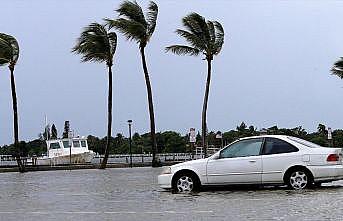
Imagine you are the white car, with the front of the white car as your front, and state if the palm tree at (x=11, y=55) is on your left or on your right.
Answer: on your right

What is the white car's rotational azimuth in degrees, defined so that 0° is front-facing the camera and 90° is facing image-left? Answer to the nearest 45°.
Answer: approximately 90°

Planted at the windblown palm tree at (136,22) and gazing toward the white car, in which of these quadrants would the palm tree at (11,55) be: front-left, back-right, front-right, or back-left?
back-right

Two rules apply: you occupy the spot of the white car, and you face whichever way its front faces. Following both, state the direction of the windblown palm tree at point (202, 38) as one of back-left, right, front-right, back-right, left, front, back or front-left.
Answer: right

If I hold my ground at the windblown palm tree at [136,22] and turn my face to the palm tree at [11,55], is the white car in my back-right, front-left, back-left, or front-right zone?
back-left

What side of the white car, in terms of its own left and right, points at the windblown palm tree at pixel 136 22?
right

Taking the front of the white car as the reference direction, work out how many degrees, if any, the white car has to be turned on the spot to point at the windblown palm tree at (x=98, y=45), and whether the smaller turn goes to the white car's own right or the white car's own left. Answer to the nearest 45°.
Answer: approximately 45° to the white car's own right
